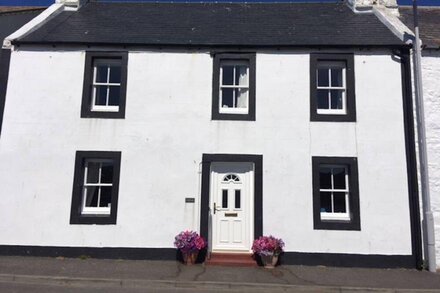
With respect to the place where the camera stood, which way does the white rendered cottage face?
facing the viewer
